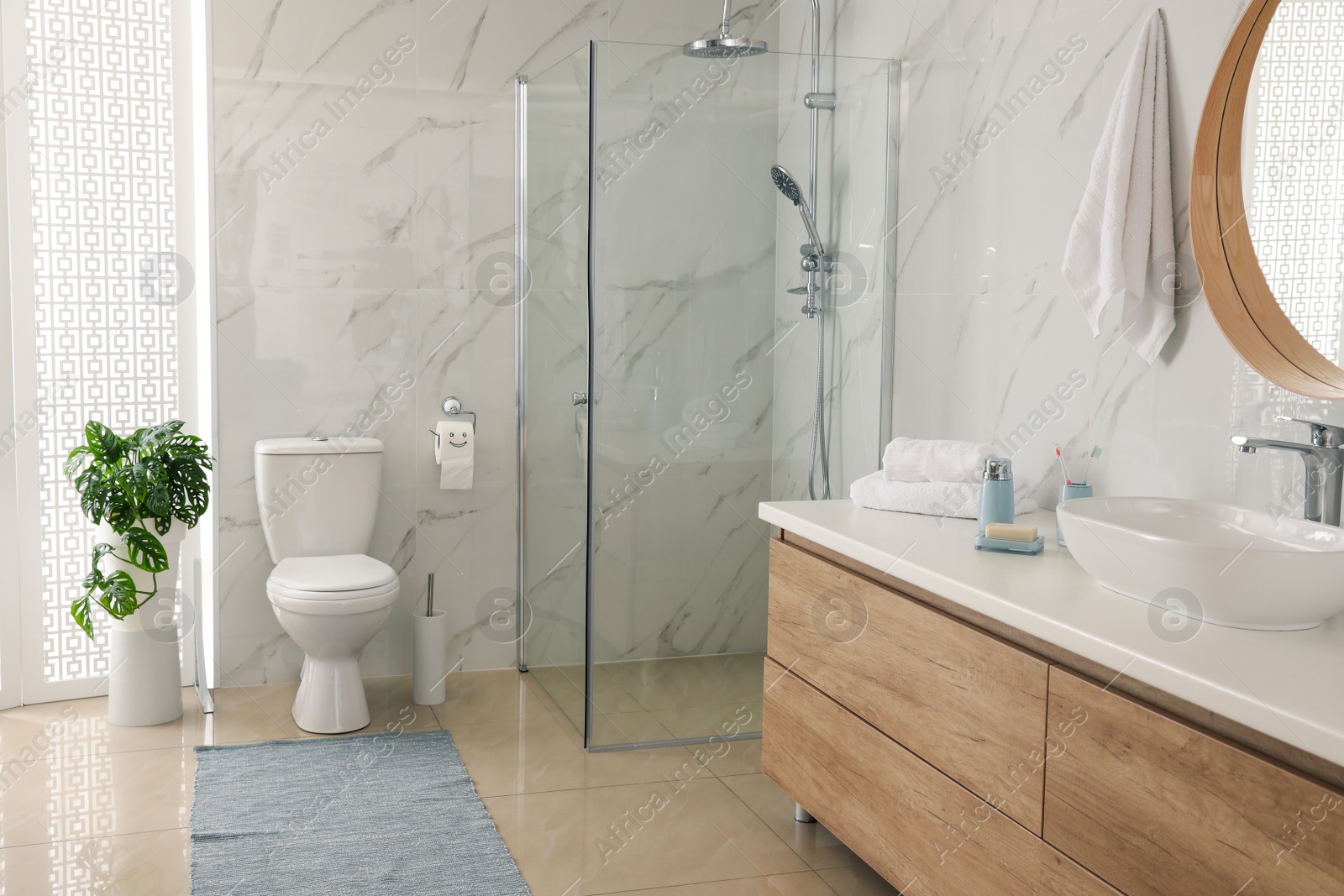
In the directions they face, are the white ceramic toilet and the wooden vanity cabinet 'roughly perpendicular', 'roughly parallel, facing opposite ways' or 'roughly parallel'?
roughly perpendicular

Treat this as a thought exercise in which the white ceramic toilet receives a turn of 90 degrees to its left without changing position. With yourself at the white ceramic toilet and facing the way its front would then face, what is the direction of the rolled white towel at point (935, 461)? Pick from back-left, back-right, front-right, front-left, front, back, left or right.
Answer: front-right

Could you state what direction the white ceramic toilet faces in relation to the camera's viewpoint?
facing the viewer

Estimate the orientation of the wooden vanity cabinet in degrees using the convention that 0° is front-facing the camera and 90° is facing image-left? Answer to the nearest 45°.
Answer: approximately 45°

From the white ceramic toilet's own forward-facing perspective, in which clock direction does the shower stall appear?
The shower stall is roughly at 10 o'clock from the white ceramic toilet.

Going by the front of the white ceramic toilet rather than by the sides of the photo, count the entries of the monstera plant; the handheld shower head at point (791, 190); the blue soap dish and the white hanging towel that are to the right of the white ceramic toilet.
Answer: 1

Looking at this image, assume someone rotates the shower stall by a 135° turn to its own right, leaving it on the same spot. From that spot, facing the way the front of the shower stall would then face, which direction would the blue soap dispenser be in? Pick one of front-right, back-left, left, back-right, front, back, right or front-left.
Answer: right

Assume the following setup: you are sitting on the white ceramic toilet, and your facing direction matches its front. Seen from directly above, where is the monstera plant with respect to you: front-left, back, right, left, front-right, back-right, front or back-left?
right
